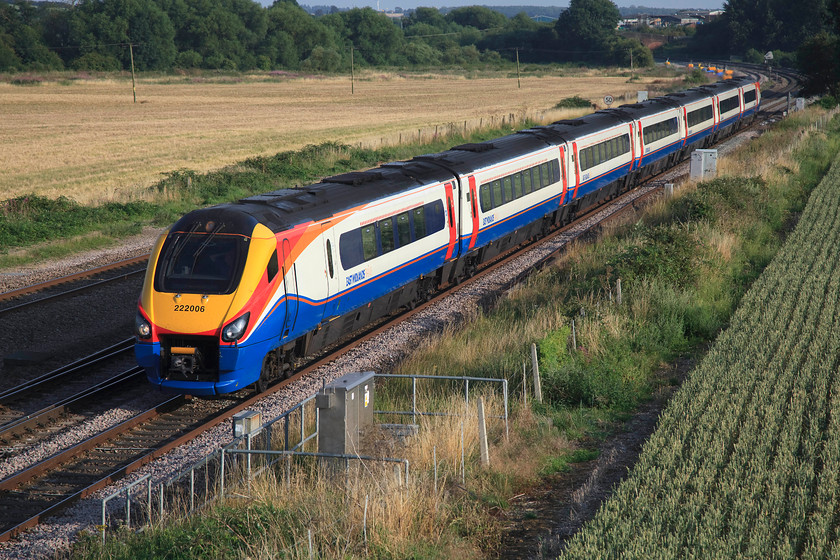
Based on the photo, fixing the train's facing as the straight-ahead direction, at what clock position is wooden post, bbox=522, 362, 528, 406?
The wooden post is roughly at 9 o'clock from the train.

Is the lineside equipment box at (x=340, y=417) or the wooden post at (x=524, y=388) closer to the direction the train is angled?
the lineside equipment box

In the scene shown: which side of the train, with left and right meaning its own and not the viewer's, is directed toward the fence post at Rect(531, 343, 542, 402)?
left

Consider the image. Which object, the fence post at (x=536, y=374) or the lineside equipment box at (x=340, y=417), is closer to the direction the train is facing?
the lineside equipment box

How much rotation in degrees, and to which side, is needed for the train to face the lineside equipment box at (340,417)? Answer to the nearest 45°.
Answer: approximately 45° to its left

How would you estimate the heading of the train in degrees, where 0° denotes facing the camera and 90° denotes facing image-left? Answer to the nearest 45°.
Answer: approximately 45°

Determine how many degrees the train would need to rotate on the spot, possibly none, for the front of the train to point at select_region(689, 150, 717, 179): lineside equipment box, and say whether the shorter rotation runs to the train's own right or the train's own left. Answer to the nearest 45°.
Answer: approximately 180°
